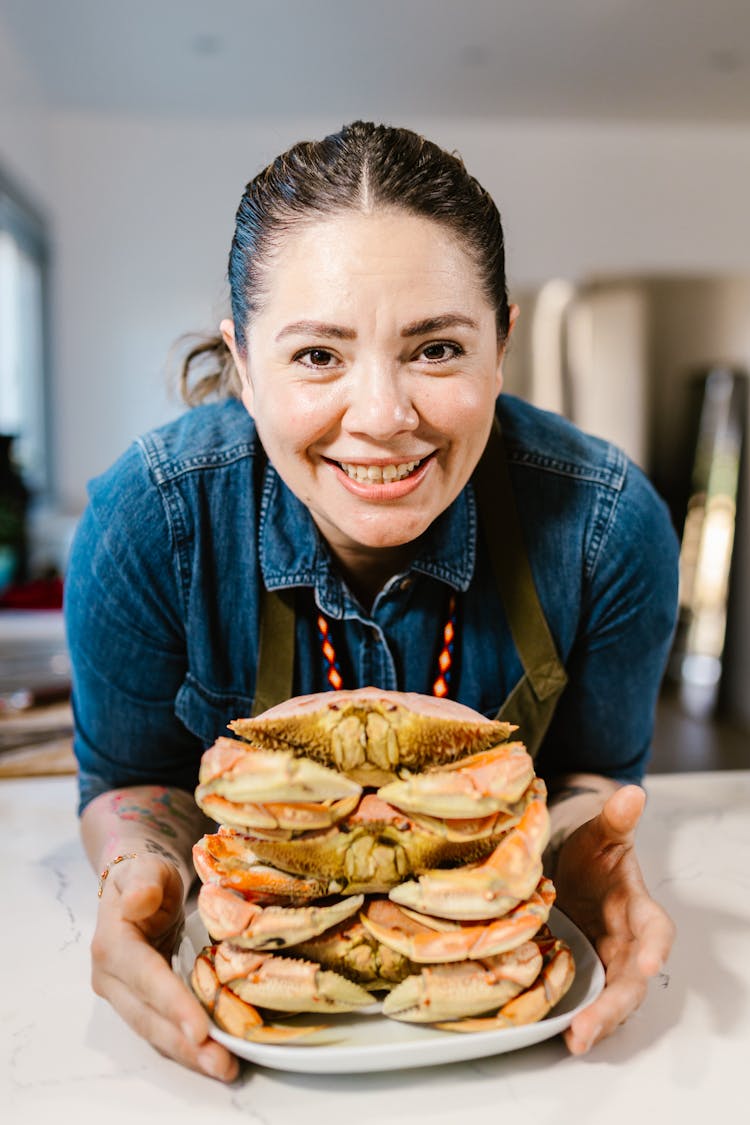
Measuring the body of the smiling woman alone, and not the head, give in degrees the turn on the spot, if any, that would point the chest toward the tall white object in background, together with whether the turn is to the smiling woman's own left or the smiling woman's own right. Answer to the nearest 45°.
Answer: approximately 180°

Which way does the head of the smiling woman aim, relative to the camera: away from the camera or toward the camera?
toward the camera

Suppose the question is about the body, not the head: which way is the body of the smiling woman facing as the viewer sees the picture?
toward the camera
